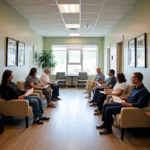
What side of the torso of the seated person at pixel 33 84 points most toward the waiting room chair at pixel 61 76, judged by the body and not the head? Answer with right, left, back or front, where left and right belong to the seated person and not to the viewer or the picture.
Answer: left

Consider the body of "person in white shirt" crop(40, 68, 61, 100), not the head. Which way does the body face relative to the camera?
to the viewer's right

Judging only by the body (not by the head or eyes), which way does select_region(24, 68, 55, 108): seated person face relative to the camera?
to the viewer's right

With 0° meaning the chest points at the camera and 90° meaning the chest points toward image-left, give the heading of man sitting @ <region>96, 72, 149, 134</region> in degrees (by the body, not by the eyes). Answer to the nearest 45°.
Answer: approximately 90°

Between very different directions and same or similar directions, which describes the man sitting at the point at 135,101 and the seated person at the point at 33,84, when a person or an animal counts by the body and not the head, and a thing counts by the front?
very different directions

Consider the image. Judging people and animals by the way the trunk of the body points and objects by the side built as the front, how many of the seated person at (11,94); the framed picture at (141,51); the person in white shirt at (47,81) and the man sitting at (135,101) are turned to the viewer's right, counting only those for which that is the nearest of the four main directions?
2

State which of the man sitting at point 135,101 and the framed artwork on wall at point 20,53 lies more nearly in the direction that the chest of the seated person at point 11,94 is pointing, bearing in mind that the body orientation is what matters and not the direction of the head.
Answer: the man sitting

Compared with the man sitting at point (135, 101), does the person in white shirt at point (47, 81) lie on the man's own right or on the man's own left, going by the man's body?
on the man's own right

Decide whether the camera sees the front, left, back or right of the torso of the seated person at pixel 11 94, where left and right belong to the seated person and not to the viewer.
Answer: right
